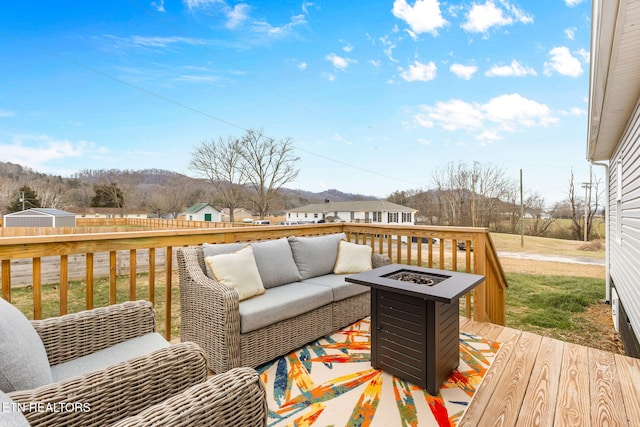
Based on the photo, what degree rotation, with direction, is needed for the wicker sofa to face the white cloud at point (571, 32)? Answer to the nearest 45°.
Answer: approximately 90° to its left

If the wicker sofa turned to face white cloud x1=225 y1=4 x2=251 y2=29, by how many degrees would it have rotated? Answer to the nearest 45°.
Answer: approximately 135° to its left

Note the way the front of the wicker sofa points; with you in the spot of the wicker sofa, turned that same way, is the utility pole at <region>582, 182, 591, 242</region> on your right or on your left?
on your left

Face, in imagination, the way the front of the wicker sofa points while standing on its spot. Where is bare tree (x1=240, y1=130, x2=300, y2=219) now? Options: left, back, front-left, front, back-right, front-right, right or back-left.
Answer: back-left

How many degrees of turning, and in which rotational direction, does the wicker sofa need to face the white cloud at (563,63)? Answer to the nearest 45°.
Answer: approximately 90° to its left

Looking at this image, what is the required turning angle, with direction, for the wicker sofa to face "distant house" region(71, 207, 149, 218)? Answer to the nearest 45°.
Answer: approximately 180°

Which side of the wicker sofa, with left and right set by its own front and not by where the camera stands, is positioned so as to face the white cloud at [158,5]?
back

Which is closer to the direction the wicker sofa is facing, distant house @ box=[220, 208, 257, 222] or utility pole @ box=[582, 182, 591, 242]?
the utility pole

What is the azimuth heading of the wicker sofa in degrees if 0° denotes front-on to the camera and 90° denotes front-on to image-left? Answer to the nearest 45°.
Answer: approximately 315°

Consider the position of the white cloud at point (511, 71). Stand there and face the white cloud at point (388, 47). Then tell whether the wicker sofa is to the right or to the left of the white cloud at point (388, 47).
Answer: left

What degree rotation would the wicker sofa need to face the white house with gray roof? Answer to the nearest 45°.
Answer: approximately 135° to its left

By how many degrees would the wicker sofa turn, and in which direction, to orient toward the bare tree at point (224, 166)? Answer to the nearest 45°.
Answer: approximately 135° to its left
